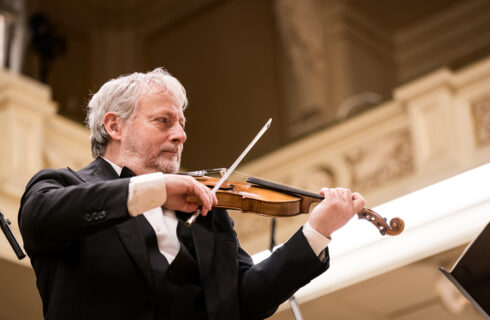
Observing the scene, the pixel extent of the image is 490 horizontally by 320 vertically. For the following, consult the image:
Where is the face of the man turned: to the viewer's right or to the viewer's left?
to the viewer's right

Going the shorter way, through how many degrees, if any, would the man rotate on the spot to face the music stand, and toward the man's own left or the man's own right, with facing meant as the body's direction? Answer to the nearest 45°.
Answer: approximately 45° to the man's own left

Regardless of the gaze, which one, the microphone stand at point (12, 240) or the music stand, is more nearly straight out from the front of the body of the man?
the music stand

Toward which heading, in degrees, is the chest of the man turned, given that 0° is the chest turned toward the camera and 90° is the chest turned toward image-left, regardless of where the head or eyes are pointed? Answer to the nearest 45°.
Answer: approximately 315°
